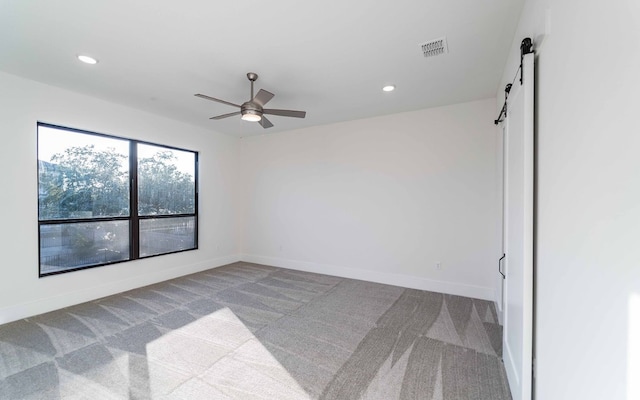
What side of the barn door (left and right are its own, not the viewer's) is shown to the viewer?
left

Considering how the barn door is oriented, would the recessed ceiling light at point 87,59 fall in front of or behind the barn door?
in front

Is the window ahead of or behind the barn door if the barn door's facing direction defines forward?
ahead

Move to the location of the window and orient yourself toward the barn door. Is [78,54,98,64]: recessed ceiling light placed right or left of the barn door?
right
